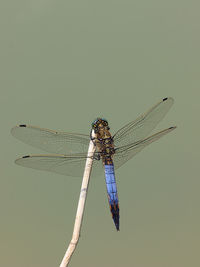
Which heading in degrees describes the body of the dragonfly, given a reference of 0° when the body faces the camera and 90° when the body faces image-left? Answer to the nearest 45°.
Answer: approximately 180°
